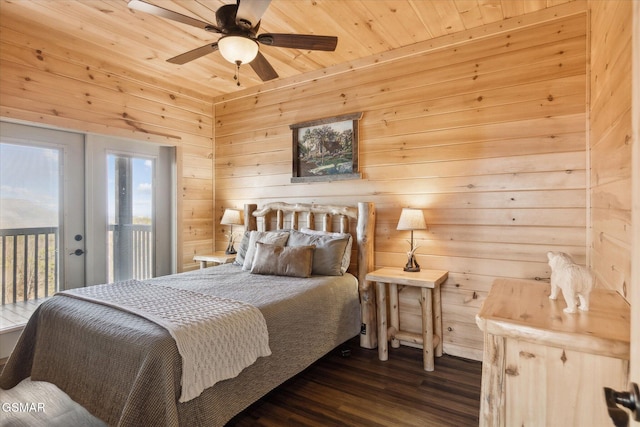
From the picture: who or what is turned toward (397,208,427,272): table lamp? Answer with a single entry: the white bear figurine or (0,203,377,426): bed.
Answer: the white bear figurine

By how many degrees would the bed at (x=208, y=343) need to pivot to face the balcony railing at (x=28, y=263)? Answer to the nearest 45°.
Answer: approximately 90° to its right

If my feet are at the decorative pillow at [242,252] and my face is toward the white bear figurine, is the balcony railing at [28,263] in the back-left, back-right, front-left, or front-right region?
back-right

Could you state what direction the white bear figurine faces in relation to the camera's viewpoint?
facing away from the viewer and to the left of the viewer

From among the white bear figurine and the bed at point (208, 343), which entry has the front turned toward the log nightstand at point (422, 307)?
the white bear figurine

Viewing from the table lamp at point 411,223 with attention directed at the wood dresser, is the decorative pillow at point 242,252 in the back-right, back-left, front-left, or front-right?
back-right

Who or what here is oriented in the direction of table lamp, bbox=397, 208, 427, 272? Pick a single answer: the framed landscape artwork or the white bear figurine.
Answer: the white bear figurine

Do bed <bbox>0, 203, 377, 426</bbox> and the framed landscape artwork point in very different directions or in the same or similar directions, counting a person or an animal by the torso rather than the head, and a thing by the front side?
same or similar directions

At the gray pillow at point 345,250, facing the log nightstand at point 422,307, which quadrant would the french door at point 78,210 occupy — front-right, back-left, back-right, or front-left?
back-right

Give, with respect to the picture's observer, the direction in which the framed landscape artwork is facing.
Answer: facing the viewer and to the left of the viewer

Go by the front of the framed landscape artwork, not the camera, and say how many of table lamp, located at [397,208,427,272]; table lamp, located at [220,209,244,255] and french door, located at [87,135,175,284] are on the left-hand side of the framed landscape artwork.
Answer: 1

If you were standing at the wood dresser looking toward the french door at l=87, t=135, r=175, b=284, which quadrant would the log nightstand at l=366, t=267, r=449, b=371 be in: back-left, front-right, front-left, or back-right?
front-right

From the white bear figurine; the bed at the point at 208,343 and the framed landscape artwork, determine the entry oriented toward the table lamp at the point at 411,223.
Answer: the white bear figurine

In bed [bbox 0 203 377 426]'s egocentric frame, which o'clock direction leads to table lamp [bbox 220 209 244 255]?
The table lamp is roughly at 5 o'clock from the bed.

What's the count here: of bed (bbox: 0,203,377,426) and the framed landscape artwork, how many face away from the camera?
0
